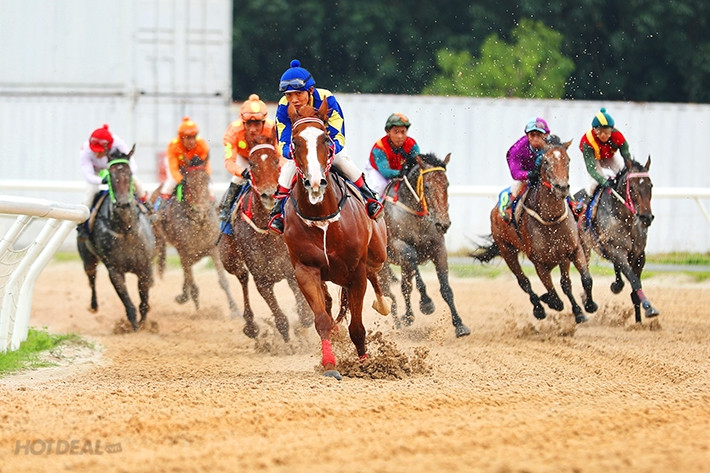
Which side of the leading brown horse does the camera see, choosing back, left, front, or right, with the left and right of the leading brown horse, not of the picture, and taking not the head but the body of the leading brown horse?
front

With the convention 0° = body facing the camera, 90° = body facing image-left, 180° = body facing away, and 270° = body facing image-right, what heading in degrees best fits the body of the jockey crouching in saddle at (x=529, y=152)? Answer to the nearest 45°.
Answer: approximately 315°

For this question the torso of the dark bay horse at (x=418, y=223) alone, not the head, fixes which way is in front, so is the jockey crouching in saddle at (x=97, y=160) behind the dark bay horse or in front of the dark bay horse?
behind

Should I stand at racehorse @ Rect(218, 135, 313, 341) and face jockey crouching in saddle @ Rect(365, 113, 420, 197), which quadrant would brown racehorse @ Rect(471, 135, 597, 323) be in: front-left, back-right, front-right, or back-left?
front-right

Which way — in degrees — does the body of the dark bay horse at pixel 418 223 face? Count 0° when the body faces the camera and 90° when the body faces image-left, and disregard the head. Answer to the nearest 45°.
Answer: approximately 315°

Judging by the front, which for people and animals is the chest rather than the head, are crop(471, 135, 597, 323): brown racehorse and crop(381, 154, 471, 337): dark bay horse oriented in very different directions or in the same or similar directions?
same or similar directions

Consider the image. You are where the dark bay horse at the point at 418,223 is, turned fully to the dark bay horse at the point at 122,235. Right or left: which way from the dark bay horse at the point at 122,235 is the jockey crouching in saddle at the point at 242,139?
left

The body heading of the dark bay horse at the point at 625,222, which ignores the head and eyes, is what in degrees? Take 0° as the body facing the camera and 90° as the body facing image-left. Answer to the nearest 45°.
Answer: approximately 315°

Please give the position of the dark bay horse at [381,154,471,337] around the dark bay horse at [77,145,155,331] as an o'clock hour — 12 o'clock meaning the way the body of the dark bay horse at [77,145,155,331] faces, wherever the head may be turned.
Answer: the dark bay horse at [381,154,471,337] is roughly at 10 o'clock from the dark bay horse at [77,145,155,331].

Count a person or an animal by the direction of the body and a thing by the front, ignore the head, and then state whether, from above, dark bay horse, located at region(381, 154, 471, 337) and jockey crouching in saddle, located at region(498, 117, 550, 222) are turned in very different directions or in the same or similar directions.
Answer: same or similar directions

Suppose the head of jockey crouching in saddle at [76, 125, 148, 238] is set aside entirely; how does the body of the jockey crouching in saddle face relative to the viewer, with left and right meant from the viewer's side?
facing the viewer
